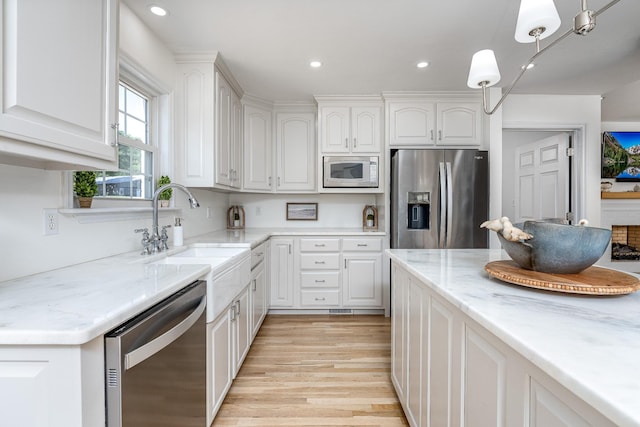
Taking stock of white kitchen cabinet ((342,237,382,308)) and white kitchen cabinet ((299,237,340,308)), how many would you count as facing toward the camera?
2

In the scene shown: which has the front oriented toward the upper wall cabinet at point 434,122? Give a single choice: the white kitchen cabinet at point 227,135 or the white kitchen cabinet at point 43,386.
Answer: the white kitchen cabinet at point 227,135

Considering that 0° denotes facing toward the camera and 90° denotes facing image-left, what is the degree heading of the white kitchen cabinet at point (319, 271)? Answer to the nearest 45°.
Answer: approximately 0°

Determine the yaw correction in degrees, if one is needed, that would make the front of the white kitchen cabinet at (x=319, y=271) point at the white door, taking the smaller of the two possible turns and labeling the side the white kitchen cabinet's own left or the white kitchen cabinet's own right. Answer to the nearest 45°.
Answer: approximately 90° to the white kitchen cabinet's own left

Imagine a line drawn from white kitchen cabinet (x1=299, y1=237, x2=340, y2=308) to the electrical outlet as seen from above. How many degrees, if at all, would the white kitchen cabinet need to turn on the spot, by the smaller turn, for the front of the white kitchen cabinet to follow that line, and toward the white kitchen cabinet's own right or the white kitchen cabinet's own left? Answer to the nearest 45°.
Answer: approximately 45° to the white kitchen cabinet's own right

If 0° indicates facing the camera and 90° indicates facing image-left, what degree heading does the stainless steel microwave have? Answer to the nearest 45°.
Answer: approximately 0°

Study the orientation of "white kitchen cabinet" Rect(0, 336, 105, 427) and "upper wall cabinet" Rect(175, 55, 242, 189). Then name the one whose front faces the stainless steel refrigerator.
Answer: the upper wall cabinet

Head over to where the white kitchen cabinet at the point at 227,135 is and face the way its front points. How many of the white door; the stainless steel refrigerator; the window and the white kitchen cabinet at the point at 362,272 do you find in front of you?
3

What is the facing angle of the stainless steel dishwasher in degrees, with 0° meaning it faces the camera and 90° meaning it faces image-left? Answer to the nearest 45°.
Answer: approximately 315°

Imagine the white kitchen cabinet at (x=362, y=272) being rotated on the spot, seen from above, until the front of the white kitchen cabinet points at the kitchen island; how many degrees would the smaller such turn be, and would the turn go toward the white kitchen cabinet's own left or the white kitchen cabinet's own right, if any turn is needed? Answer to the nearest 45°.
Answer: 0° — it already faces it
